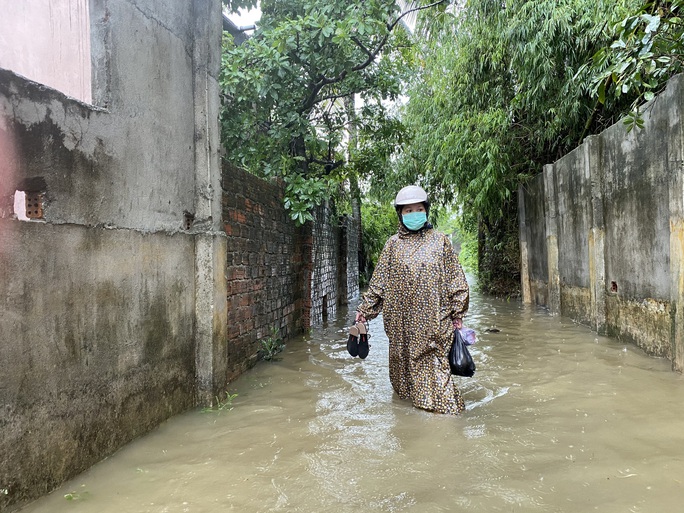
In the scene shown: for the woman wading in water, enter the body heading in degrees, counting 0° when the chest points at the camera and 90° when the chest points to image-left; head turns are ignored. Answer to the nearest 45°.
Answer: approximately 0°

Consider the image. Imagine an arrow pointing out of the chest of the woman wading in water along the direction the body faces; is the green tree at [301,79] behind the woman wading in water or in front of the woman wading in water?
behind

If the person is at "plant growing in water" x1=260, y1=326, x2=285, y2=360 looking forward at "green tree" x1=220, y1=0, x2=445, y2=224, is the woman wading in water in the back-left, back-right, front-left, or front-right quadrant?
back-right

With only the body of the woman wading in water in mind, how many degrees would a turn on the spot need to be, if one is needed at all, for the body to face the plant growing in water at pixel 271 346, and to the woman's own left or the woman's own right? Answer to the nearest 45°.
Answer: approximately 135° to the woman's own right

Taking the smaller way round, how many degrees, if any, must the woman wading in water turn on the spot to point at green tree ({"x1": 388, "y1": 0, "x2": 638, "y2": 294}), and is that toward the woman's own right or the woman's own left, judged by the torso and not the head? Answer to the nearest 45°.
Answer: approximately 180°
